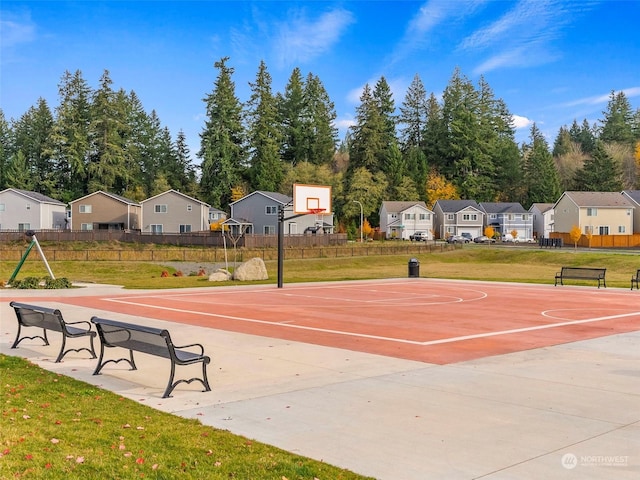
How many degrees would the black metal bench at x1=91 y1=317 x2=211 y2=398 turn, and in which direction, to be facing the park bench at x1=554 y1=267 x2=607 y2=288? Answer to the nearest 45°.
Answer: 0° — it already faces it

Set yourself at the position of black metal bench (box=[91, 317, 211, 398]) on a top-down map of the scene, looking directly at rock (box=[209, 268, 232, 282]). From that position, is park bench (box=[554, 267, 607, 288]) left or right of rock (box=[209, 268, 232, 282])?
right

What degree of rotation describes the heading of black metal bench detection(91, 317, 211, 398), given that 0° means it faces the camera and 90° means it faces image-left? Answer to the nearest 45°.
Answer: approximately 225°

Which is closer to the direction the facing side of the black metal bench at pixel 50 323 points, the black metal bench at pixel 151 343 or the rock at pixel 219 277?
the rock

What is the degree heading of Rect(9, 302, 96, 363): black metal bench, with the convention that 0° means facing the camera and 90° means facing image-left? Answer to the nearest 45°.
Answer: approximately 225°

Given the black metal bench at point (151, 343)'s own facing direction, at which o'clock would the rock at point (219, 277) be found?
The rock is roughly at 11 o'clock from the black metal bench.

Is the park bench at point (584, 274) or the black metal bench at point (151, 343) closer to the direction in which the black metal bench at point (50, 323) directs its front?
the park bench
